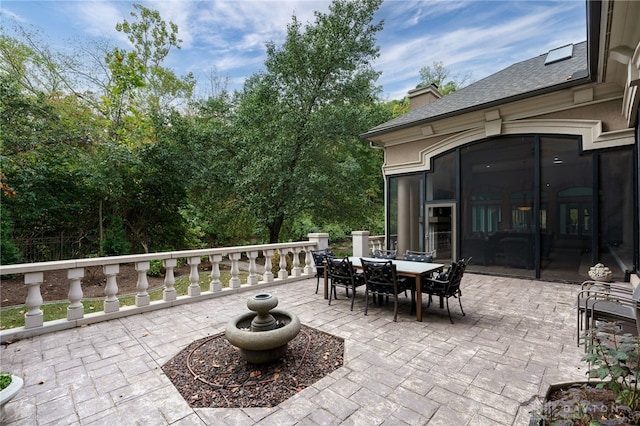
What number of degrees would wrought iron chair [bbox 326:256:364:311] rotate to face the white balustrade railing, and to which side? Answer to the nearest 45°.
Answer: approximately 135° to its left

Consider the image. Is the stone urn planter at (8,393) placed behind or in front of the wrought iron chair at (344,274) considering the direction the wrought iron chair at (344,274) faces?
behind

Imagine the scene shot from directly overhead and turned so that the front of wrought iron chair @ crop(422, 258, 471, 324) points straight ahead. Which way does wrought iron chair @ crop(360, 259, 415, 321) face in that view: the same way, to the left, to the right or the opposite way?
to the right

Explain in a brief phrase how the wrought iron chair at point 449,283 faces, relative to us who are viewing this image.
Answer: facing away from the viewer and to the left of the viewer

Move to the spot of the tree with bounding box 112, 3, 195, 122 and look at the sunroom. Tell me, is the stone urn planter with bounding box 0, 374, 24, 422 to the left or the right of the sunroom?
right

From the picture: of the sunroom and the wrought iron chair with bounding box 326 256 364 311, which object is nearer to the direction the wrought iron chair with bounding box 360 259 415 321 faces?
the sunroom

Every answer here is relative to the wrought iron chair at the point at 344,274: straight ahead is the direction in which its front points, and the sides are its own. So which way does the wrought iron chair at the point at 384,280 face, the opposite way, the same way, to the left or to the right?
the same way

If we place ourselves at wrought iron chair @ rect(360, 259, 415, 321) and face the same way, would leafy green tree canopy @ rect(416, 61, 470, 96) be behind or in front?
in front

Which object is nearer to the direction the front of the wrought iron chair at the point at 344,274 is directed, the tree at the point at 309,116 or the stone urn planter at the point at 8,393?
the tree

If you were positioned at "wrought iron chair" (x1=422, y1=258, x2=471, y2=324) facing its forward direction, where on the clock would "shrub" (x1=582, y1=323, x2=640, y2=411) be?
The shrub is roughly at 7 o'clock from the wrought iron chair.

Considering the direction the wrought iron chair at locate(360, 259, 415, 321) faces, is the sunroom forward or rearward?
forward

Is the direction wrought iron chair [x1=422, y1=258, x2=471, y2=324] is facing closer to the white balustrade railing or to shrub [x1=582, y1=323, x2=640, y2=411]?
the white balustrade railing

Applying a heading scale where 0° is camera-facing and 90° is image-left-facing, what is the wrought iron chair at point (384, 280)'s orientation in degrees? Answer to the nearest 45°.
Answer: approximately 225°

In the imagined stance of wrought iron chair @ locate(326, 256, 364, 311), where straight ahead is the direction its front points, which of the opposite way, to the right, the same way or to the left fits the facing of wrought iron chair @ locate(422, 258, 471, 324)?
to the left

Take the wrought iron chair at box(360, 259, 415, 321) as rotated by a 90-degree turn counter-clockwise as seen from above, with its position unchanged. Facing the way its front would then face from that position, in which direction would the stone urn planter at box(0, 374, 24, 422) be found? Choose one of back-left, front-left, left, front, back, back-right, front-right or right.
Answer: left

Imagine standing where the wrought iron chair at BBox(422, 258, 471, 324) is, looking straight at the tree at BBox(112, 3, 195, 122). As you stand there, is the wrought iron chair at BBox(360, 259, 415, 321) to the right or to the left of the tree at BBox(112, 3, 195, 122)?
left

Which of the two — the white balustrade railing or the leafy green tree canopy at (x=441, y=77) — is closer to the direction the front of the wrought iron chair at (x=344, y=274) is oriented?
the leafy green tree canopy

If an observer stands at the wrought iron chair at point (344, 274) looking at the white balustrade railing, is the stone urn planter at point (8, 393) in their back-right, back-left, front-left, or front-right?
front-left

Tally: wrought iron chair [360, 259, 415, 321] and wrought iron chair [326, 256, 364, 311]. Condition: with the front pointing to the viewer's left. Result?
0

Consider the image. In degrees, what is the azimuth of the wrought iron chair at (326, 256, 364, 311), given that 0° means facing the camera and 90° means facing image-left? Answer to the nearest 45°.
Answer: approximately 225°
